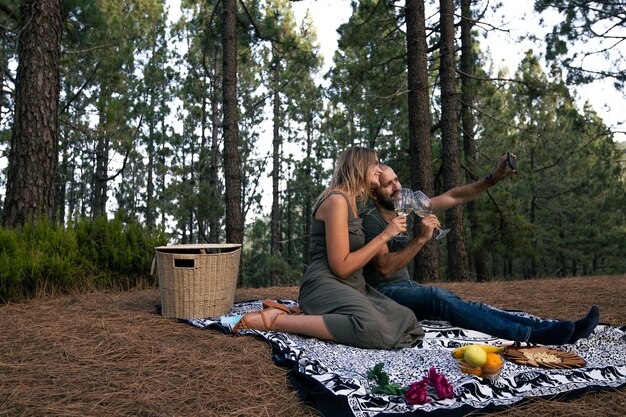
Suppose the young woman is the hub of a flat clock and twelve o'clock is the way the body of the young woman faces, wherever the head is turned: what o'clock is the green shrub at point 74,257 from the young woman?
The green shrub is roughly at 7 o'clock from the young woman.

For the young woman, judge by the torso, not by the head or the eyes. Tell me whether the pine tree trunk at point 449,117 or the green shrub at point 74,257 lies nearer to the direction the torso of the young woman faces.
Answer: the pine tree trunk

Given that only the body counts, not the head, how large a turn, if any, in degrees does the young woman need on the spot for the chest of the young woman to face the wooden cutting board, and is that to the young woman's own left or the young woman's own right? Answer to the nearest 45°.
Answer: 0° — they already face it

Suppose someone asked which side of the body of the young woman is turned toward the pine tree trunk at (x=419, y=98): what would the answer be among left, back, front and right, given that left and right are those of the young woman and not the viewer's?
left

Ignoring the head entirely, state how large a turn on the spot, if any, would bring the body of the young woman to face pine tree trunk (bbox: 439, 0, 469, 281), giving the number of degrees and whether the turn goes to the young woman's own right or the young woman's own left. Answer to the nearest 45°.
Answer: approximately 90° to the young woman's own left

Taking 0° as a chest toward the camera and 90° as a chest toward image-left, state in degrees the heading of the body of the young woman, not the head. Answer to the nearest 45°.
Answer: approximately 270°

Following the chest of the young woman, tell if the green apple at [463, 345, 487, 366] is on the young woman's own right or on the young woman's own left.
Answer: on the young woman's own right

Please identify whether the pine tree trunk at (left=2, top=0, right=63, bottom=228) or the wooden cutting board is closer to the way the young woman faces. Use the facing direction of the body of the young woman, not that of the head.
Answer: the wooden cutting board

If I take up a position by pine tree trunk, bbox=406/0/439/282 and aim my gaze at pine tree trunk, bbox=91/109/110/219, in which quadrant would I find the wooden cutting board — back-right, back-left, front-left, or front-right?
back-left

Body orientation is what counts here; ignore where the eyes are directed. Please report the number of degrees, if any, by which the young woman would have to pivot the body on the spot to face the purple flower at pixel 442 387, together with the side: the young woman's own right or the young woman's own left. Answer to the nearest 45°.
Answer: approximately 45° to the young woman's own right

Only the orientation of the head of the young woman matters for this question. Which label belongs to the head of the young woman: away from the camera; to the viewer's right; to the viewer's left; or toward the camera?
to the viewer's right
